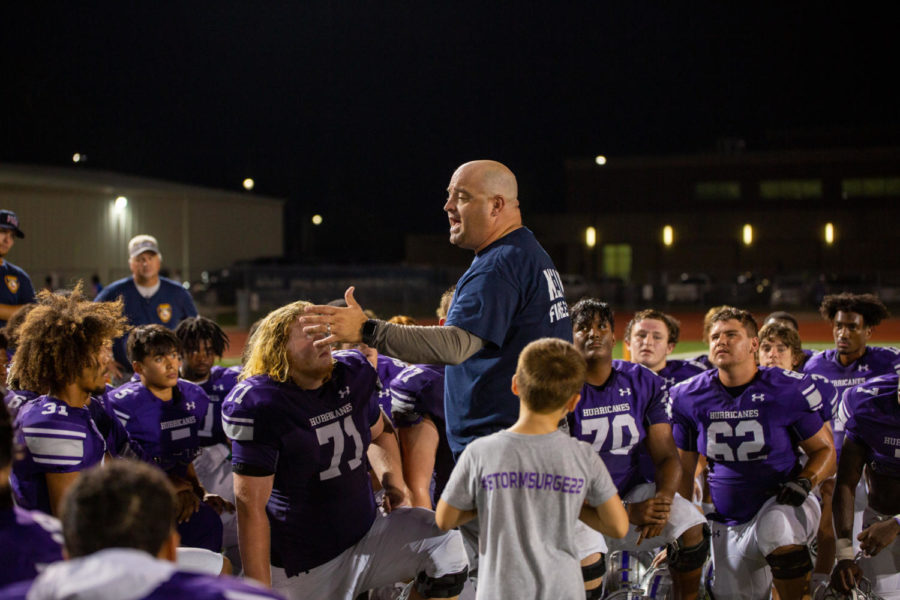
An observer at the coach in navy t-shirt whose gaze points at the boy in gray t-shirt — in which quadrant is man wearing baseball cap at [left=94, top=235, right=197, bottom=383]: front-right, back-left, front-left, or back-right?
back-right

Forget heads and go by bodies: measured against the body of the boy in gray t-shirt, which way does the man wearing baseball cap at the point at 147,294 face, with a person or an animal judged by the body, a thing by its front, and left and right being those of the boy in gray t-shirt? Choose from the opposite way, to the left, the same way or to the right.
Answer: the opposite way

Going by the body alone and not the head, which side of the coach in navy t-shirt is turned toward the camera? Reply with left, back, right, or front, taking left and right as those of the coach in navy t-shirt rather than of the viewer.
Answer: left

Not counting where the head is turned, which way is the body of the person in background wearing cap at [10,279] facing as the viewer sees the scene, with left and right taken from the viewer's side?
facing the viewer and to the right of the viewer

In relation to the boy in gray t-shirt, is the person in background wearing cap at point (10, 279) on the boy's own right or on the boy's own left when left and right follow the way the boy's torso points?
on the boy's own left

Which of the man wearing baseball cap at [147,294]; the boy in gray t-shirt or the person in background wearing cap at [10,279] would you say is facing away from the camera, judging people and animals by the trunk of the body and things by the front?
the boy in gray t-shirt

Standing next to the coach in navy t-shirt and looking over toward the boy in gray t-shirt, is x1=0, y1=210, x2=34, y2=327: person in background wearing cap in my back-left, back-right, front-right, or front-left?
back-right

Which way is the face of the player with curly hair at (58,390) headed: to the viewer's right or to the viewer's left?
to the viewer's right

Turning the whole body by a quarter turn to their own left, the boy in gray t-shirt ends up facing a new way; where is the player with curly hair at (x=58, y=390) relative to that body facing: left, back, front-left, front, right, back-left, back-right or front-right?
front

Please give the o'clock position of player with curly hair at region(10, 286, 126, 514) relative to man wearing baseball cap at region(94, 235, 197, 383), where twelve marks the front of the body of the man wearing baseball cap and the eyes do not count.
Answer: The player with curly hair is roughly at 12 o'clock from the man wearing baseball cap.

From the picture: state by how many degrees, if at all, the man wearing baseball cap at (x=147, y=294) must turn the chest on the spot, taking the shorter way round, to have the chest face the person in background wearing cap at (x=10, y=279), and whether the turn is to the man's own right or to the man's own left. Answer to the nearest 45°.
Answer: approximately 90° to the man's own right

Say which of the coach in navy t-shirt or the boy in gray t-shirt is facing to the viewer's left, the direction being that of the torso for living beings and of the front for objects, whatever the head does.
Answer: the coach in navy t-shirt

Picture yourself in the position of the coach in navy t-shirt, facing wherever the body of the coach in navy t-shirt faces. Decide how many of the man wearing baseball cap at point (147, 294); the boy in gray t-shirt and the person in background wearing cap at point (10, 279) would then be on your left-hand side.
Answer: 1

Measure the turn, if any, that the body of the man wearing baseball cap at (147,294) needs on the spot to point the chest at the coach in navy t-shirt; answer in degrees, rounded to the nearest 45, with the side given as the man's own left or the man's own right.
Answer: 0° — they already face them

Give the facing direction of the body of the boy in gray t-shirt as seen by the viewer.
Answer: away from the camera
